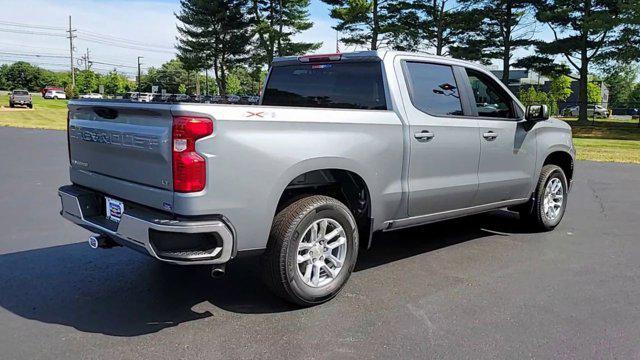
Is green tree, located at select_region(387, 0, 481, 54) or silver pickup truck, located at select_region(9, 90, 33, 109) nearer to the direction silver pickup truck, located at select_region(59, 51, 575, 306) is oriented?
the green tree

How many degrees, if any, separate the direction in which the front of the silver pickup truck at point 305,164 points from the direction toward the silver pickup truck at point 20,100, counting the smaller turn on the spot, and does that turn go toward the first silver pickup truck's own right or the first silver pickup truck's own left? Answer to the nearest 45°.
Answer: approximately 90° to the first silver pickup truck's own left

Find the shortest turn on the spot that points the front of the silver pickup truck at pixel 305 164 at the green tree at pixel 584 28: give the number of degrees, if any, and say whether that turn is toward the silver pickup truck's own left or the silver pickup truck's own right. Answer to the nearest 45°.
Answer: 0° — it already faces it

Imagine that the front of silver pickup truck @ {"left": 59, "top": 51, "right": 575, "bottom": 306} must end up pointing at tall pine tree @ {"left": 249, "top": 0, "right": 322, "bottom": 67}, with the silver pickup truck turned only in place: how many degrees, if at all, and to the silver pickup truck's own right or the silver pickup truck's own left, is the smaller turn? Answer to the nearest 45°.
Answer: approximately 45° to the silver pickup truck's own left

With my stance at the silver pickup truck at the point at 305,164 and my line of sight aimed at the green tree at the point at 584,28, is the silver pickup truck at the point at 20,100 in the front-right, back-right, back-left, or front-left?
front-left

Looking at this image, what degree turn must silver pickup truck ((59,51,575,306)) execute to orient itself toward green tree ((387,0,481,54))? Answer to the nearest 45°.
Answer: approximately 45° to its left

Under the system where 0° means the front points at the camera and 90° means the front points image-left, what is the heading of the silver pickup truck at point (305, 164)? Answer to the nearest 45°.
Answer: approximately 225°

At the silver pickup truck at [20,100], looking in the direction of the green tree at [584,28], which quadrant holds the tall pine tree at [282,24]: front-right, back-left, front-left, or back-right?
front-left

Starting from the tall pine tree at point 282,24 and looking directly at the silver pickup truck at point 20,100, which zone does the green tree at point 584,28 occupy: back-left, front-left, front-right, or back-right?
back-left
